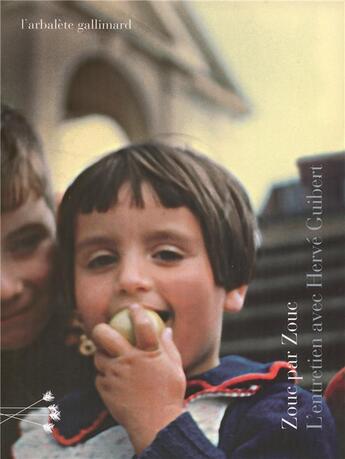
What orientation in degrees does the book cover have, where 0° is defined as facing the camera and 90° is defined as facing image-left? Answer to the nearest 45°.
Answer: approximately 0°
